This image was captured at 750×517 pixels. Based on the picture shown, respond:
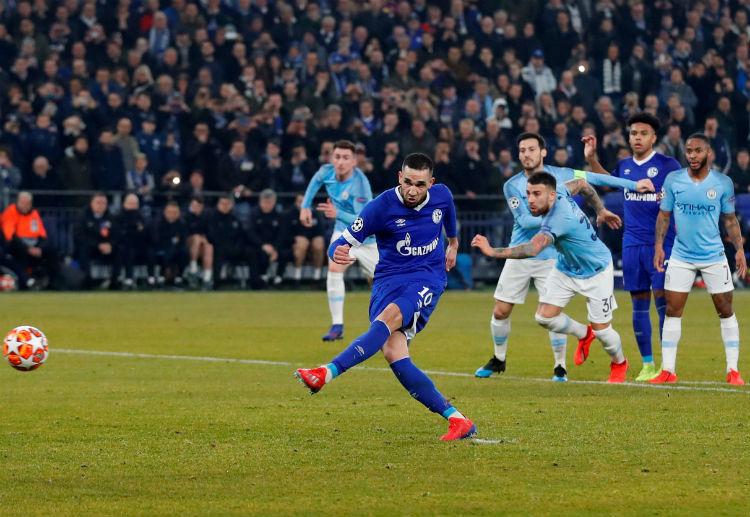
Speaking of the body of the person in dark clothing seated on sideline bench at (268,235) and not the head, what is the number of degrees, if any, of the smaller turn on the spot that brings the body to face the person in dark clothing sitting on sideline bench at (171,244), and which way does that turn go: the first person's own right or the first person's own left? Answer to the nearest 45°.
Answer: approximately 90° to the first person's own right

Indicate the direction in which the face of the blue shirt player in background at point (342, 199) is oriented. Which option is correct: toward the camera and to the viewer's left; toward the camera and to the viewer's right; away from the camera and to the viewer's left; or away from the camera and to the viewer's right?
toward the camera and to the viewer's left

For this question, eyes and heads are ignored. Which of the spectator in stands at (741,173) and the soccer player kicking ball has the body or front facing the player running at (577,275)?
the spectator in stands

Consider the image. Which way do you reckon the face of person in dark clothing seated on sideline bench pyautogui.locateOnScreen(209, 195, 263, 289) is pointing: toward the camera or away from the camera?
toward the camera

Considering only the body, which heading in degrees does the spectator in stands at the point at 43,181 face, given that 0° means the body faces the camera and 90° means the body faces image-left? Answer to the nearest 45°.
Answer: approximately 0°

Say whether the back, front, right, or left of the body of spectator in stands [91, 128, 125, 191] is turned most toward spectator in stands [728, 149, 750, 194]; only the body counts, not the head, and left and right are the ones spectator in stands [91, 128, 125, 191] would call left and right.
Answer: left

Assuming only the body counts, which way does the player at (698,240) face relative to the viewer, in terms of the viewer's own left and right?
facing the viewer

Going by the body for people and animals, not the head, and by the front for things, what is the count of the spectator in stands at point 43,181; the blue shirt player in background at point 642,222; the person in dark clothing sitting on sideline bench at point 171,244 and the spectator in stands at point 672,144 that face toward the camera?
4

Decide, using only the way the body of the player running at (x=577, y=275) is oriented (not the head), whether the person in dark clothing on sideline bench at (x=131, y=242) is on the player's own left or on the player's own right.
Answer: on the player's own right

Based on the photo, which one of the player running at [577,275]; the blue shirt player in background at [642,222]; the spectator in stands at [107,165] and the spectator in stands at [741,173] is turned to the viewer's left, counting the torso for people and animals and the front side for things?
the player running

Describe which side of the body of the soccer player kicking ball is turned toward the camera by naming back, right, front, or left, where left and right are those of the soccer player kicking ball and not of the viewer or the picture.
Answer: front

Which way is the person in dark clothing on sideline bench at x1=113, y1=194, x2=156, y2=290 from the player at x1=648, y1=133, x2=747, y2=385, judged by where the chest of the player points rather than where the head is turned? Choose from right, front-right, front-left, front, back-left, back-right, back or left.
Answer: back-right

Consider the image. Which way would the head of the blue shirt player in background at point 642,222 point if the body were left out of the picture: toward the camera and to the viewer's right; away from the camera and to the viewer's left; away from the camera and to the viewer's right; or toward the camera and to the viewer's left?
toward the camera and to the viewer's left

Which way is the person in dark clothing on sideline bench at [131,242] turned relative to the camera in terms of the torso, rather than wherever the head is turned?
toward the camera

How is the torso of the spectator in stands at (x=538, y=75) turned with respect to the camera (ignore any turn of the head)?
toward the camera

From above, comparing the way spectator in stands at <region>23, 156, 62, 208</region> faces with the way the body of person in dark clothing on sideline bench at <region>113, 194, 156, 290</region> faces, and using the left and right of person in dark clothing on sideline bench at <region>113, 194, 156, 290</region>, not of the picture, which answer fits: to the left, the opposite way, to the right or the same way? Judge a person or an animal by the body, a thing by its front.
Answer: the same way

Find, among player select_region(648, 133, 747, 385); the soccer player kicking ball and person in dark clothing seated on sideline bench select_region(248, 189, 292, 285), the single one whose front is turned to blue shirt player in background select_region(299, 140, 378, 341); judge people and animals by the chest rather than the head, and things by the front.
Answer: the person in dark clothing seated on sideline bench
